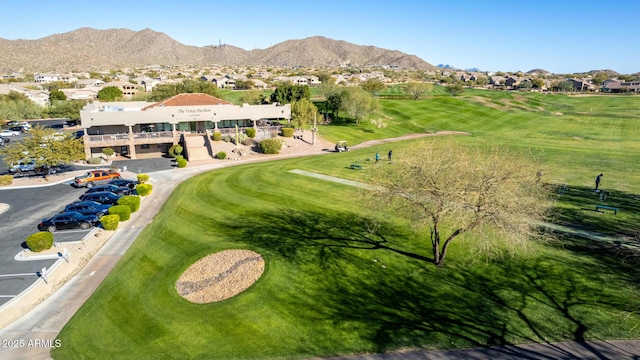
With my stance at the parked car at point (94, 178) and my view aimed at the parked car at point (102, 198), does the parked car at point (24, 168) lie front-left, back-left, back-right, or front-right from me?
back-right

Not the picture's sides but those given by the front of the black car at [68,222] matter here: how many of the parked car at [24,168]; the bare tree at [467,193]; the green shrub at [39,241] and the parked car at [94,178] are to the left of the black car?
2

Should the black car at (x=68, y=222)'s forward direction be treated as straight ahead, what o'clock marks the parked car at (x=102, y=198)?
The parked car is roughly at 10 o'clock from the black car.

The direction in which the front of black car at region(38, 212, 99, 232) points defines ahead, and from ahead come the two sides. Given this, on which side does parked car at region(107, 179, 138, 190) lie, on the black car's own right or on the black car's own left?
on the black car's own left

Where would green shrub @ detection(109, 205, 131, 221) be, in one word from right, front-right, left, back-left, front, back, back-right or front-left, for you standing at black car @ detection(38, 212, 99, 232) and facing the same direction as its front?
front

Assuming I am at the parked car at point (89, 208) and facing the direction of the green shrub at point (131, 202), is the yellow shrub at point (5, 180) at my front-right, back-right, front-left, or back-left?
back-left

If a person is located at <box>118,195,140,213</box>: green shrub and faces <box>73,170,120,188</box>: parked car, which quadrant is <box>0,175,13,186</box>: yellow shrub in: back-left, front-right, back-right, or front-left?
front-left

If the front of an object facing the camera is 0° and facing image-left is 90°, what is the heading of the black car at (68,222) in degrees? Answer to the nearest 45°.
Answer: approximately 270°

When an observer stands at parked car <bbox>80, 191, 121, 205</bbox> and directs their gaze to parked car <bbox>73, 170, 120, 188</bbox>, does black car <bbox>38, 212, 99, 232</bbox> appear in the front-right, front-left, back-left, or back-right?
back-left

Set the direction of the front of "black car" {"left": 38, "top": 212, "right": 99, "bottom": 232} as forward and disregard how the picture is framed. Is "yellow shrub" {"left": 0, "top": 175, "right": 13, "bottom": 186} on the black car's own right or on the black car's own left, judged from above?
on the black car's own left

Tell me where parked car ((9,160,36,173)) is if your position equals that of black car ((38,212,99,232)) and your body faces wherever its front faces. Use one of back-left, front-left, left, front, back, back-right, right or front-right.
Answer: left

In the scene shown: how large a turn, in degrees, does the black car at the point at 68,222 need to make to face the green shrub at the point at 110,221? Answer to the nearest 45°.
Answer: approximately 45° to its right
